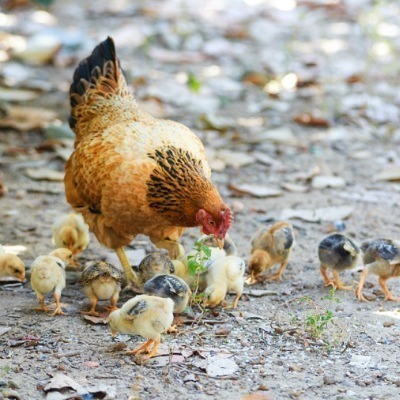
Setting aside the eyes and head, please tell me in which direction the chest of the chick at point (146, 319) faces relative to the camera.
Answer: to the viewer's left

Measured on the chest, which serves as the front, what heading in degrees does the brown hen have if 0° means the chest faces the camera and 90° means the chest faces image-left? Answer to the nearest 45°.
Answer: approximately 315°

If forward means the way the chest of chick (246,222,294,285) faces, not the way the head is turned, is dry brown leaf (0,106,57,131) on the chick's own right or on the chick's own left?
on the chick's own right

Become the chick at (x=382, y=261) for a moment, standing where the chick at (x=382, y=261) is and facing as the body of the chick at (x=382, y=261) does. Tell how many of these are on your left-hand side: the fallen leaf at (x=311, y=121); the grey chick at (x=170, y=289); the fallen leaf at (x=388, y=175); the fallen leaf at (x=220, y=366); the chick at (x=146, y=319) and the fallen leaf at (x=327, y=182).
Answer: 3

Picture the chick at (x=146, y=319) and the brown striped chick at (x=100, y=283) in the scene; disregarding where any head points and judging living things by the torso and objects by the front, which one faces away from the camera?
the brown striped chick

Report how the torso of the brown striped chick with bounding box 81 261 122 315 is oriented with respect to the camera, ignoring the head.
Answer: away from the camera

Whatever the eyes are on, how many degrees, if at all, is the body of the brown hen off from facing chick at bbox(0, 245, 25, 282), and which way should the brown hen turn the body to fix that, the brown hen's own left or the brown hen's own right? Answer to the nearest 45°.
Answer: approximately 135° to the brown hen's own right
